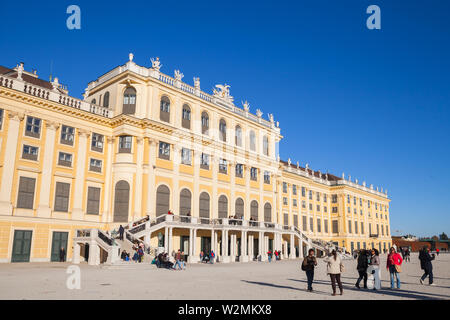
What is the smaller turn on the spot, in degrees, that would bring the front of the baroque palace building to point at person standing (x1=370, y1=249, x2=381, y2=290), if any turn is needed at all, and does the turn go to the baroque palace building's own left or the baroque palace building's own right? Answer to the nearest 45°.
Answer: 0° — it already faces them

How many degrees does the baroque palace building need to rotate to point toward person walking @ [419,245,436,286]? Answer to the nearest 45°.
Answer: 0° — it already faces them

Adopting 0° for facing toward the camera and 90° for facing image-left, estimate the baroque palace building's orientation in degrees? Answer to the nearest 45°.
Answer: approximately 315°

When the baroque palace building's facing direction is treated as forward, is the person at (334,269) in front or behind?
in front
